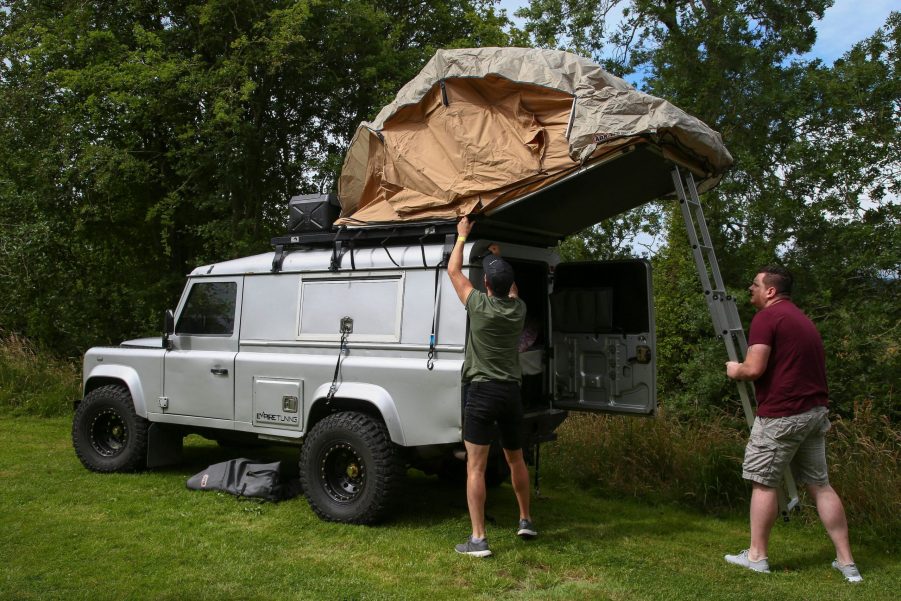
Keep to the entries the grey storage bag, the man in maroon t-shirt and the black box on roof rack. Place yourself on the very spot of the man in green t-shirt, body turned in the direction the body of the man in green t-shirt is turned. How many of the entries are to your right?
1

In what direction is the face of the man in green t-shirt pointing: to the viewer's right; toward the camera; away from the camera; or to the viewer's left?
away from the camera

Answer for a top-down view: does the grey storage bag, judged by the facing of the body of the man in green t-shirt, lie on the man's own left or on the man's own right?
on the man's own left

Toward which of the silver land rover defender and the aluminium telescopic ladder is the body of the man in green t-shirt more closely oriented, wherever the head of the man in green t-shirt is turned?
the silver land rover defender

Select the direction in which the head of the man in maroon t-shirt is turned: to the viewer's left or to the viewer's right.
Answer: to the viewer's left

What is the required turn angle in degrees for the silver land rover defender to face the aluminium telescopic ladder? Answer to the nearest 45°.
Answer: approximately 180°

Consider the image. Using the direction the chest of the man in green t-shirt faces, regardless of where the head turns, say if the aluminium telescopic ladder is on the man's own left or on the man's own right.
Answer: on the man's own right

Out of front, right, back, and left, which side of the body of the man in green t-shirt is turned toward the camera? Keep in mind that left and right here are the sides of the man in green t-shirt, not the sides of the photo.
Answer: back

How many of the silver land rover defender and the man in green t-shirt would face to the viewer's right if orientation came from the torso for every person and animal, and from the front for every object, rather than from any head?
0

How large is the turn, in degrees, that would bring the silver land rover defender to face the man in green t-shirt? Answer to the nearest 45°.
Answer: approximately 180°

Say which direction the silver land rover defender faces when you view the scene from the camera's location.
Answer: facing away from the viewer and to the left of the viewer
